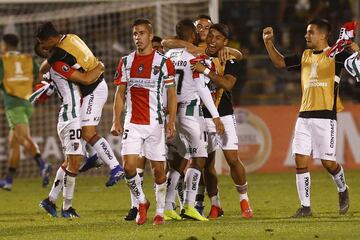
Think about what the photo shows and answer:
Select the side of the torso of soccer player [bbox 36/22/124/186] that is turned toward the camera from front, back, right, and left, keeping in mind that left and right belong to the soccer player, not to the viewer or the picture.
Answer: left

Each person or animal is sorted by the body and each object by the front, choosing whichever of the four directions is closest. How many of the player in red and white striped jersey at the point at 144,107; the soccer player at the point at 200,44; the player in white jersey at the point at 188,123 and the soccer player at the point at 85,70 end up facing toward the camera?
2

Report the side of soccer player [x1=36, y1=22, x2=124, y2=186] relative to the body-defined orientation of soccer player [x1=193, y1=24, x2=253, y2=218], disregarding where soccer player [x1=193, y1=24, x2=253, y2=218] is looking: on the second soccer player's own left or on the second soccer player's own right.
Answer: on the second soccer player's own right

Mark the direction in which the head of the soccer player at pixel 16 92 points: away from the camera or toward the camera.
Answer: away from the camera

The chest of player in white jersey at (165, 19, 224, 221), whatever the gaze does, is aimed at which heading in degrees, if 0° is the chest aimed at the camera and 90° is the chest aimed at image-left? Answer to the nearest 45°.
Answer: approximately 225°

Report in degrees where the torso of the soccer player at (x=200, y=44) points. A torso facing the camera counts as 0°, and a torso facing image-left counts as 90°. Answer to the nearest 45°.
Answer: approximately 0°
